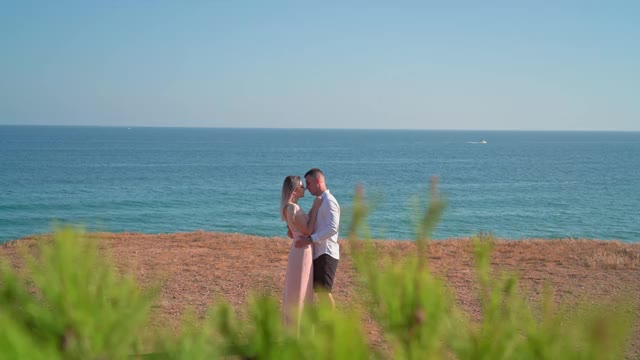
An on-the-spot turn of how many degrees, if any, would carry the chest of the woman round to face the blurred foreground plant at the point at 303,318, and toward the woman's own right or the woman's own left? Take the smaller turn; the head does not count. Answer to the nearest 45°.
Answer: approximately 90° to the woman's own right

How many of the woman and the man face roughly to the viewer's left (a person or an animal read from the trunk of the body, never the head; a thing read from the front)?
1

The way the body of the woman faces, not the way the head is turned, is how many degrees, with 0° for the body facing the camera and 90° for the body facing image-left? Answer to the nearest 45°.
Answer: approximately 270°

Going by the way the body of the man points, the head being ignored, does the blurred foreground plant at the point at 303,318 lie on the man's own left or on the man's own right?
on the man's own left

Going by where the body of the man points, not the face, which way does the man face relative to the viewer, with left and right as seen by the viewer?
facing to the left of the viewer

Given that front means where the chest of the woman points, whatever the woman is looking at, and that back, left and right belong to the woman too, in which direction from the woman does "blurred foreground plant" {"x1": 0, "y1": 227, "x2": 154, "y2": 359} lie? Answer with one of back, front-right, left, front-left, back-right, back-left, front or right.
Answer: right

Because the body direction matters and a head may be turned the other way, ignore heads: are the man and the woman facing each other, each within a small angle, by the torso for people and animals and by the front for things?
yes

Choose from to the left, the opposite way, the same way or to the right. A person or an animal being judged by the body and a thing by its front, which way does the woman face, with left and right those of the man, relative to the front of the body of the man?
the opposite way

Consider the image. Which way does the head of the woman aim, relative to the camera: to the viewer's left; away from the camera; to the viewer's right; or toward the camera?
to the viewer's right

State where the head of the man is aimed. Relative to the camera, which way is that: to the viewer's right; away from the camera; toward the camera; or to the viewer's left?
to the viewer's left
